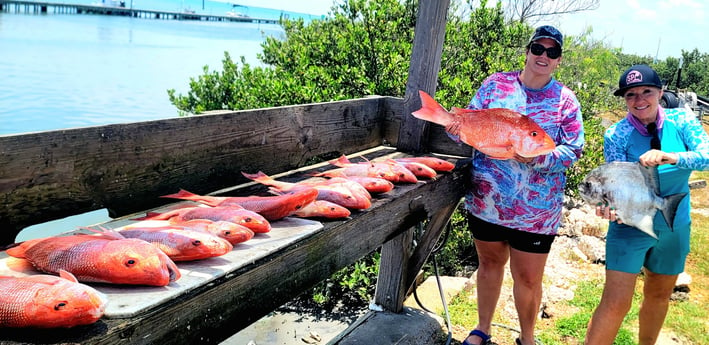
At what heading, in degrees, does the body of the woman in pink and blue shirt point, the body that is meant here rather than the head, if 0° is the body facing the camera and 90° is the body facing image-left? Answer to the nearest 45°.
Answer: approximately 0°

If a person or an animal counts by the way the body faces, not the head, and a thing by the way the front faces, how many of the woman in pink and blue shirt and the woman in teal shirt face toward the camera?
2

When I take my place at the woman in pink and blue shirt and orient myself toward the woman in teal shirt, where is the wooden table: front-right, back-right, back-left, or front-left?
back-right

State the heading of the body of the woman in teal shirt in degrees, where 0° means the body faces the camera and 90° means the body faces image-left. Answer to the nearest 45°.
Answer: approximately 0°

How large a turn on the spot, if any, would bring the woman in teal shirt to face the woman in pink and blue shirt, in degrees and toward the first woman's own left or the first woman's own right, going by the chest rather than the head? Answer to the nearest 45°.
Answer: approximately 45° to the first woman's own right

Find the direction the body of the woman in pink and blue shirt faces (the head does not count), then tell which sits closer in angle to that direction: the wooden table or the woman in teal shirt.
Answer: the wooden table

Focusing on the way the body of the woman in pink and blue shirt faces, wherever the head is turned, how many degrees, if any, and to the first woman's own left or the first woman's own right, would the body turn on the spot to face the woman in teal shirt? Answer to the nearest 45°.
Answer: approximately 90° to the first woman's own left
